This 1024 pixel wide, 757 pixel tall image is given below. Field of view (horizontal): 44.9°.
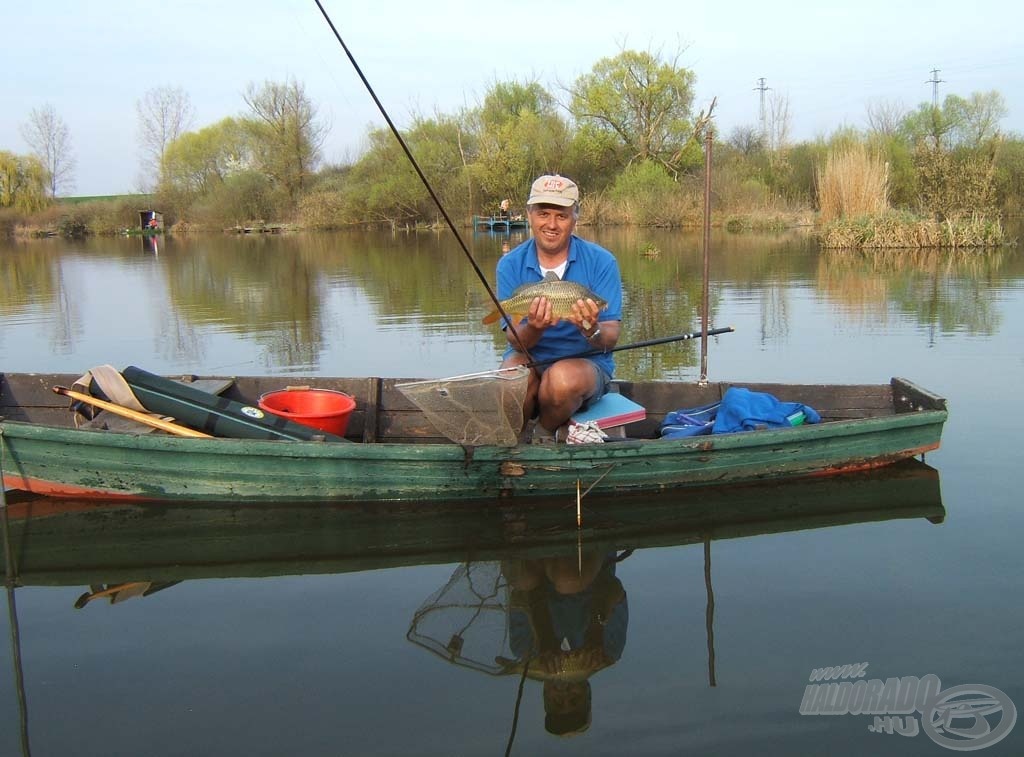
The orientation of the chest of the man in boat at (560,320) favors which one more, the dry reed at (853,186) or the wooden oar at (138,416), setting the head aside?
the wooden oar

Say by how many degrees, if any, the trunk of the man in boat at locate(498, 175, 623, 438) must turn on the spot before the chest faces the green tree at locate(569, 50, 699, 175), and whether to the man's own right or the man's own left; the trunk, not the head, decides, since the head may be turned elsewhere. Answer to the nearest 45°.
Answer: approximately 180°

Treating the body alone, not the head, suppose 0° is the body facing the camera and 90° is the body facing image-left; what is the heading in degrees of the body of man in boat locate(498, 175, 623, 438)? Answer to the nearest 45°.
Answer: approximately 0°
